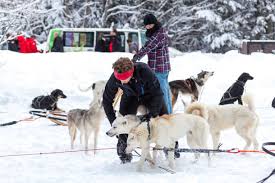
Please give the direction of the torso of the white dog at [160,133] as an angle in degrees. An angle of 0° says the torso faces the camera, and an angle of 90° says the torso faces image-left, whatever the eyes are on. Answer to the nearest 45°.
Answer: approximately 90°

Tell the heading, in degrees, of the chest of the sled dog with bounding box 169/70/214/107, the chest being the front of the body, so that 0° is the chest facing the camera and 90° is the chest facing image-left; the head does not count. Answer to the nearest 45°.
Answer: approximately 270°

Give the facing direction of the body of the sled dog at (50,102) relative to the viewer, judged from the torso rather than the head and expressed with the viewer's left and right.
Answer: facing to the right of the viewer

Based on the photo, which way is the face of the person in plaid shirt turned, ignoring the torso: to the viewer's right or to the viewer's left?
to the viewer's left

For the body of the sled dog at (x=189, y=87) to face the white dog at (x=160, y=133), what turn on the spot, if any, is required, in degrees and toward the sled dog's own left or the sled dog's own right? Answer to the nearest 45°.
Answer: approximately 90° to the sled dog's own right

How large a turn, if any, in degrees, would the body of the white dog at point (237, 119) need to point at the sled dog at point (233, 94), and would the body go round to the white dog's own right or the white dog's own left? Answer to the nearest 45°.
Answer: approximately 90° to the white dog's own right

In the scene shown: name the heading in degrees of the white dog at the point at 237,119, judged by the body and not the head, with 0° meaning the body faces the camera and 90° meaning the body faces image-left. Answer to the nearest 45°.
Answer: approximately 90°

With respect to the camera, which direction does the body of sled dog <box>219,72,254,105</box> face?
to the viewer's right

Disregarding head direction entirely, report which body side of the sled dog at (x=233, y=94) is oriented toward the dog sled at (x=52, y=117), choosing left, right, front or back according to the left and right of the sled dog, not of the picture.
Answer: back
